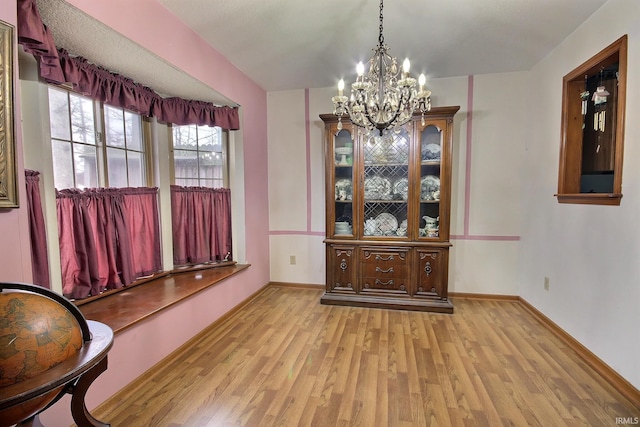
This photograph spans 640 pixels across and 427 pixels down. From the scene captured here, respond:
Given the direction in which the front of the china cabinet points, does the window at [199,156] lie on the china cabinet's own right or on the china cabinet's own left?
on the china cabinet's own right

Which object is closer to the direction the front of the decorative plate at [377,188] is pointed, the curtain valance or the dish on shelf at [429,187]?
the curtain valance

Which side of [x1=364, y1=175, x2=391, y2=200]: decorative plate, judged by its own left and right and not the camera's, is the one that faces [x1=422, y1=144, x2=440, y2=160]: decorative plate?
left

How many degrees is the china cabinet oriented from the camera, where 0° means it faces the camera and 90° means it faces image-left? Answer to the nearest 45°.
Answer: approximately 0°

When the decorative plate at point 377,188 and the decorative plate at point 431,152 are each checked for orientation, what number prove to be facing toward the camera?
2

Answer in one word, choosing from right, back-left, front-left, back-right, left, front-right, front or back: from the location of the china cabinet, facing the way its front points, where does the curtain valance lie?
front-right

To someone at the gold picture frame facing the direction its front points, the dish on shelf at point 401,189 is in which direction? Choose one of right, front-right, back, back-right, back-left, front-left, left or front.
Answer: front-left

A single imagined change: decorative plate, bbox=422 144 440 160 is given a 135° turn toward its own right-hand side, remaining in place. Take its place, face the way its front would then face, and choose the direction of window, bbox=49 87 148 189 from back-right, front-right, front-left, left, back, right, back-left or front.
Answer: left

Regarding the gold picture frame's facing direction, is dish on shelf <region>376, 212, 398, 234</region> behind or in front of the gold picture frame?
in front

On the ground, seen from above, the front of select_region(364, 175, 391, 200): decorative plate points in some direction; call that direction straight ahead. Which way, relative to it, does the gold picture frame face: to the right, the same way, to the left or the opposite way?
to the left
